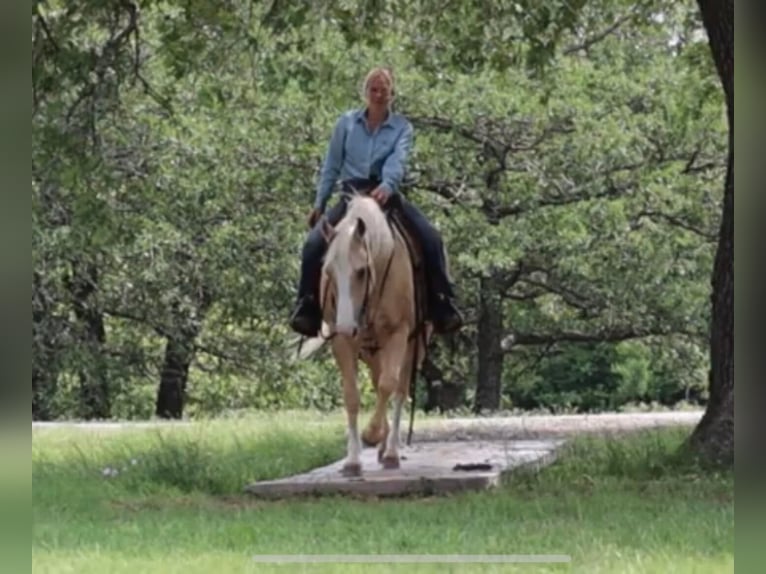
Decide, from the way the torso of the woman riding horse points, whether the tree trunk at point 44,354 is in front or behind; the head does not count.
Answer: behind

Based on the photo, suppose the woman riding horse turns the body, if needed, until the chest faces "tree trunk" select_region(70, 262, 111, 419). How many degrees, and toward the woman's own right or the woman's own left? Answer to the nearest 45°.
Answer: approximately 180°

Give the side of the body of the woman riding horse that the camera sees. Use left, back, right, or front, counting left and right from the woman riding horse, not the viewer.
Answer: front

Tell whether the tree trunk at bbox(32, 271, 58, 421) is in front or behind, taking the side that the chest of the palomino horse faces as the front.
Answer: behind

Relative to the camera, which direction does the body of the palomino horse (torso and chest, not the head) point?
toward the camera

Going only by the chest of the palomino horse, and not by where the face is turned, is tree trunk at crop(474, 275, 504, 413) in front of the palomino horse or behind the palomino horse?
behind

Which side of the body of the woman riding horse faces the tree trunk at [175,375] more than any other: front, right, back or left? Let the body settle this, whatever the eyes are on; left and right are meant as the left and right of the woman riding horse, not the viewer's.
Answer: back
